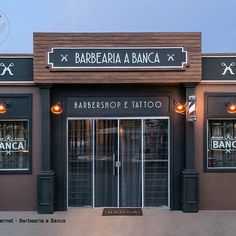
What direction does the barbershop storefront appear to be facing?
toward the camera
